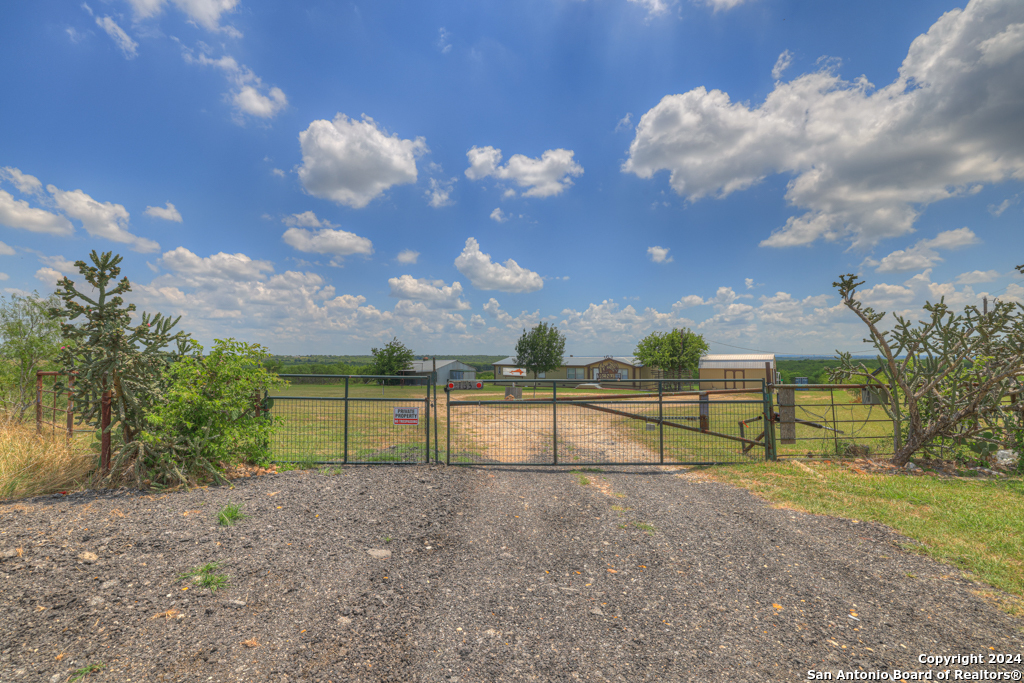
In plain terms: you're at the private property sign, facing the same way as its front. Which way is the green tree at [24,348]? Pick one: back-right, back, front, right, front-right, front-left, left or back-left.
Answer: back-right

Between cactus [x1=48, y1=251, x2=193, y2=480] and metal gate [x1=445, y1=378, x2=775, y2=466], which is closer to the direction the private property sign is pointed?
the cactus

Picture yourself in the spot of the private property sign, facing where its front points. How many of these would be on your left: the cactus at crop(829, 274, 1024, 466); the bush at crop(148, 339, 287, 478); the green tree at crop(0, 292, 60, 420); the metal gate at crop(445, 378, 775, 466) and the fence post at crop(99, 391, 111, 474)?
2

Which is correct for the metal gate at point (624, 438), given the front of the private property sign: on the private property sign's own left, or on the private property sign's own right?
on the private property sign's own left

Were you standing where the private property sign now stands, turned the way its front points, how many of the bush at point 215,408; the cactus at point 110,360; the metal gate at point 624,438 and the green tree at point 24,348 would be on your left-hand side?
1

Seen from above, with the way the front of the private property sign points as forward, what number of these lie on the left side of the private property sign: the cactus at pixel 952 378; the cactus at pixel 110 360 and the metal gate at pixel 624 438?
2

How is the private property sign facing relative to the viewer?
toward the camera

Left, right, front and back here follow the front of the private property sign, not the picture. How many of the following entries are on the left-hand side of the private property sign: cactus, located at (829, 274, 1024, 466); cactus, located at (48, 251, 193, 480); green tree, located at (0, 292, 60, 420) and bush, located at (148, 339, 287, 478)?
1

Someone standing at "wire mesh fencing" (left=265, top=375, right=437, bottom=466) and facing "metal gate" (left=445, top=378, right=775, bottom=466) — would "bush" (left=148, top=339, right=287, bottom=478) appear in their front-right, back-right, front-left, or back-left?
back-right

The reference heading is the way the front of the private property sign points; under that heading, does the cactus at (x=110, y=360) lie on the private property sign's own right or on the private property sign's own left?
on the private property sign's own right

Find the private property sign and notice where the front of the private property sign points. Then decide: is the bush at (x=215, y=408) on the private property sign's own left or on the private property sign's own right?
on the private property sign's own right

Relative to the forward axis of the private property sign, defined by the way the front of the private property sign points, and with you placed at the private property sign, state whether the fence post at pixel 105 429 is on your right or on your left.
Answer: on your right

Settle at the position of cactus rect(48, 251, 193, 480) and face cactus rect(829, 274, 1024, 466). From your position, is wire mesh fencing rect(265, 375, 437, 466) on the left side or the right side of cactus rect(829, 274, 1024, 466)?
left

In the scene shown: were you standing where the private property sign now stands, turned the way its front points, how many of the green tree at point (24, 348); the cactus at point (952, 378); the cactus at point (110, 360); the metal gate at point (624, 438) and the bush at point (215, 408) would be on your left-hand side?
2
